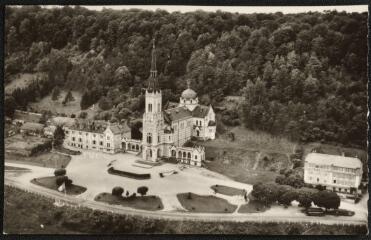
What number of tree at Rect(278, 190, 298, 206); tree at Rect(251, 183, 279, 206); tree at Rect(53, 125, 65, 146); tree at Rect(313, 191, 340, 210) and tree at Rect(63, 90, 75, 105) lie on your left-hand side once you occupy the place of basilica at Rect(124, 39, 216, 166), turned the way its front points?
3

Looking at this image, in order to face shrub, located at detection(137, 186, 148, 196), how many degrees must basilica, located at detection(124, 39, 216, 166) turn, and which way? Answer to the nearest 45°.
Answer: approximately 45° to its left

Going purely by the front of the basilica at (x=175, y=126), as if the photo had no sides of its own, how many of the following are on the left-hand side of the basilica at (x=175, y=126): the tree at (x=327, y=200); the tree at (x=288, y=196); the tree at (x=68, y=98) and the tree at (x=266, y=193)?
3

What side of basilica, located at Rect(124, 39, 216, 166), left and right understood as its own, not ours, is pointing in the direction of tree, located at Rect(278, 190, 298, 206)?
left

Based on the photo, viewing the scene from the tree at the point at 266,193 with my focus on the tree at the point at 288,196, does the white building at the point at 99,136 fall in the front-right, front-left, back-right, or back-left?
back-left

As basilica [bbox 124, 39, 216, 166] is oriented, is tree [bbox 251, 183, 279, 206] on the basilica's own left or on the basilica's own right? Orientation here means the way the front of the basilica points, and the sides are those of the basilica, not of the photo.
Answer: on the basilica's own left

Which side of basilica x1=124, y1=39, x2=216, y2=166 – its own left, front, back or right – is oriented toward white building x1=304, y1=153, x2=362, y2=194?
left

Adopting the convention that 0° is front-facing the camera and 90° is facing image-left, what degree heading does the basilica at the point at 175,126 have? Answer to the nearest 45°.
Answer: approximately 45°
